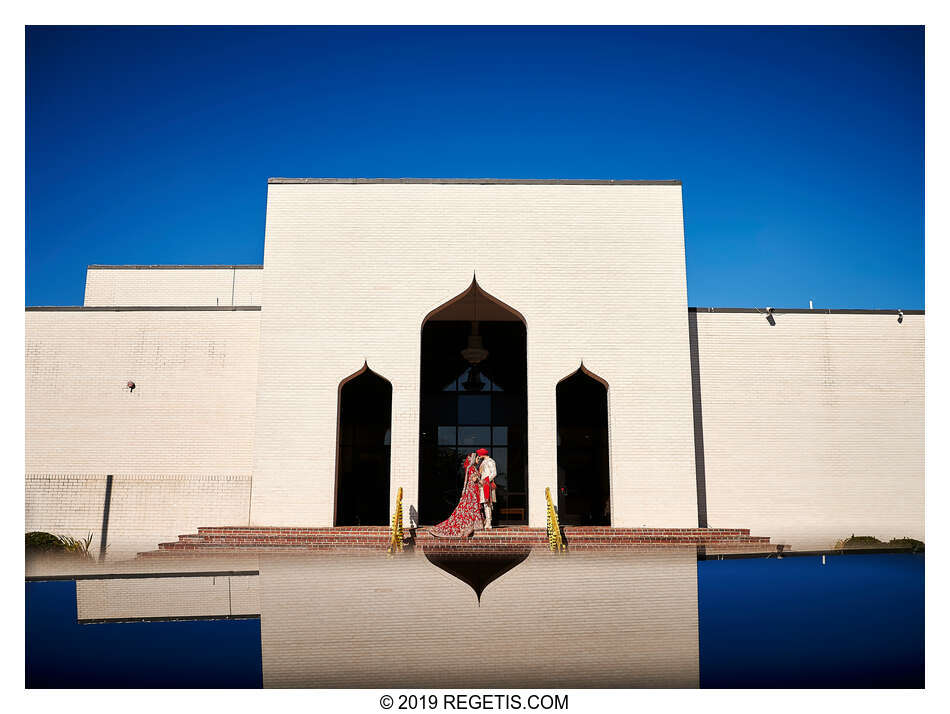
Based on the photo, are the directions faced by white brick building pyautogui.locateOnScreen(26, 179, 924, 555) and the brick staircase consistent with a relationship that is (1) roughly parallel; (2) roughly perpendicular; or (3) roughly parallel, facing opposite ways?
roughly parallel

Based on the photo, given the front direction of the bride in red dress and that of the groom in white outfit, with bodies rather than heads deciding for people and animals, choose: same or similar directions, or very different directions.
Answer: very different directions

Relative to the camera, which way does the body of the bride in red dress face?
to the viewer's right

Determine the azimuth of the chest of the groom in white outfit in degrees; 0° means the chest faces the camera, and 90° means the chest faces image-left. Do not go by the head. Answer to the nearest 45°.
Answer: approximately 90°

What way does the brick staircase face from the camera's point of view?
toward the camera

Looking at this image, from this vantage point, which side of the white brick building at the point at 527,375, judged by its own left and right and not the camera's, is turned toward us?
front
